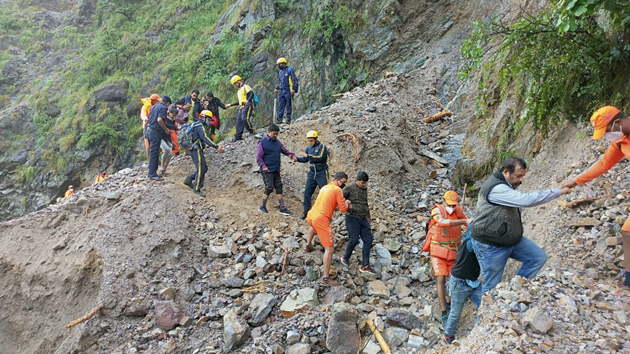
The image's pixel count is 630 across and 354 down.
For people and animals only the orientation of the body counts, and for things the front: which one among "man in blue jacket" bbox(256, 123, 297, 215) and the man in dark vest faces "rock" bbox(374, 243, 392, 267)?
the man in blue jacket

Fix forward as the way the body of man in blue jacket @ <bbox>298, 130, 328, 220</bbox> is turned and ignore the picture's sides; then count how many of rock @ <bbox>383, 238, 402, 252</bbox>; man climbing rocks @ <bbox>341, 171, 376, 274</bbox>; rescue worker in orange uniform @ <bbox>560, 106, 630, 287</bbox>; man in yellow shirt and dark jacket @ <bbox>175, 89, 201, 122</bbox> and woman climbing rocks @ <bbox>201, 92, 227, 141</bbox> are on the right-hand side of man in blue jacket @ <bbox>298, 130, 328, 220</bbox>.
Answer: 2

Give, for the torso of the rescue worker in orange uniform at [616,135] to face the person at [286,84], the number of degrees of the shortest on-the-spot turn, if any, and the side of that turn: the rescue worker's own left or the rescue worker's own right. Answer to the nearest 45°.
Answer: approximately 90° to the rescue worker's own right

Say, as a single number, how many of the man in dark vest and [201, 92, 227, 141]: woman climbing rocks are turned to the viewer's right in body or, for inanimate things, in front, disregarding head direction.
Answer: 1

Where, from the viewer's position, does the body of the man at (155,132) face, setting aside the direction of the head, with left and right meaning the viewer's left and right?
facing to the right of the viewer

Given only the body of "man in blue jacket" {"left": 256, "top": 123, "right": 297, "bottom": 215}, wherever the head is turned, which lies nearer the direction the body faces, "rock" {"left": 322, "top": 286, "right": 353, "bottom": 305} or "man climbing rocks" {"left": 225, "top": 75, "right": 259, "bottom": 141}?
the rock

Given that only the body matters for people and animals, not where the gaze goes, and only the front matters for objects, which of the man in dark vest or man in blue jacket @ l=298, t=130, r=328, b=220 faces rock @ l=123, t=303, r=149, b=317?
the man in blue jacket
